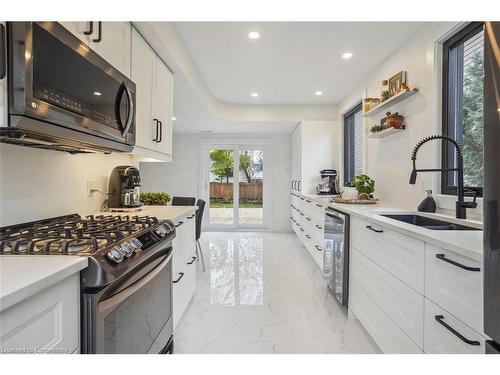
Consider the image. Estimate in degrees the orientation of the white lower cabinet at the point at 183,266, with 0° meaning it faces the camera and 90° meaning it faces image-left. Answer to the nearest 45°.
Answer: approximately 270°

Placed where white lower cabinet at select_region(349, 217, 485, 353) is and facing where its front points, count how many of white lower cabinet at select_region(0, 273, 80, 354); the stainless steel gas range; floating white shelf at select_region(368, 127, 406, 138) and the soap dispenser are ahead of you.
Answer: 2

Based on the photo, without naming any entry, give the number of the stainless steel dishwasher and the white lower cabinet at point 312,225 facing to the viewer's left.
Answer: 2

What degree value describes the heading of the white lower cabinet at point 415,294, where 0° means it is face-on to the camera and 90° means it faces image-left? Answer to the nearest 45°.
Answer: approximately 45°

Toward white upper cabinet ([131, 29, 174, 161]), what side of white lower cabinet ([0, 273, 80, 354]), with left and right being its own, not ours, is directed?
left

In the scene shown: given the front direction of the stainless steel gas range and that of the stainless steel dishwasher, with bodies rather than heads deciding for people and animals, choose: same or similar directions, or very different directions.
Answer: very different directions

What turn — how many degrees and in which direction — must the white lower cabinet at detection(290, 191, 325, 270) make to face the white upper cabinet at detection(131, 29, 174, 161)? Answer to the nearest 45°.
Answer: approximately 45° to its left

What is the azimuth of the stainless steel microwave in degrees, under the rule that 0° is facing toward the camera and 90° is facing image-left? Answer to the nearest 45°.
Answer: approximately 315°
